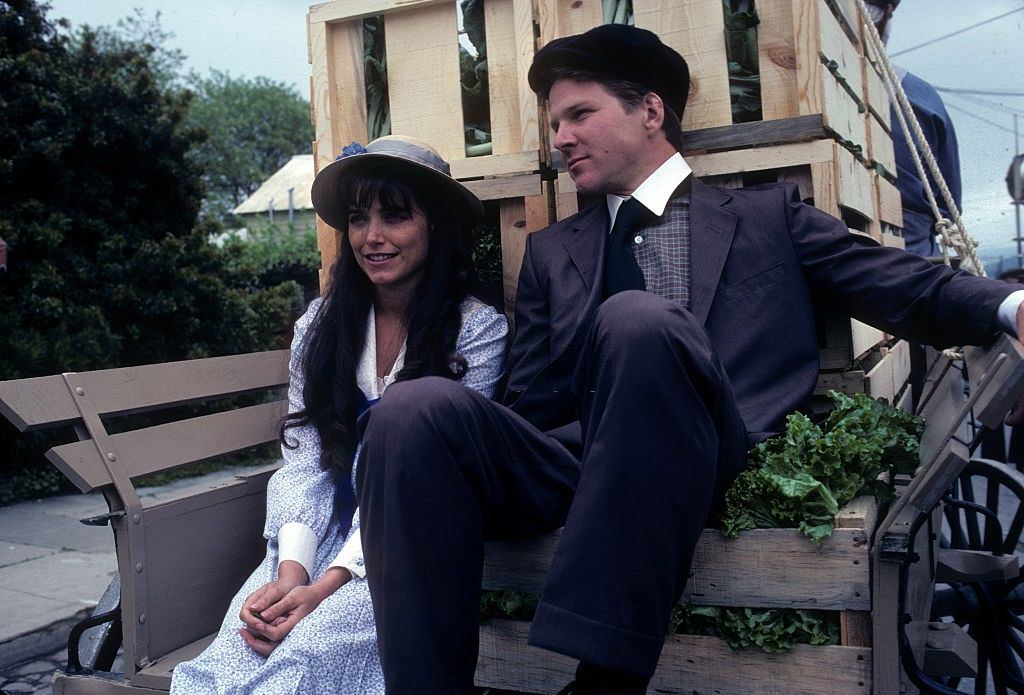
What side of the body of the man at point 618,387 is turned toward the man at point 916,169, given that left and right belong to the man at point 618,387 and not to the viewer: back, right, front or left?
back

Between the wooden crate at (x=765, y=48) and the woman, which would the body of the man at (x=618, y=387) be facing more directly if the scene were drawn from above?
the woman

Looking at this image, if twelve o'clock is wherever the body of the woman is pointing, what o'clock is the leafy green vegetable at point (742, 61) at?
The leafy green vegetable is roughly at 8 o'clock from the woman.

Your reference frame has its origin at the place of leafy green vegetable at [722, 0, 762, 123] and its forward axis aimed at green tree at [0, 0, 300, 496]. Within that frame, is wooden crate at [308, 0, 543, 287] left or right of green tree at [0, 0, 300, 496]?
left

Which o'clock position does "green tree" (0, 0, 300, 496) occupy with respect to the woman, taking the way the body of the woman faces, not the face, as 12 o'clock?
The green tree is roughly at 4 o'clock from the woman.

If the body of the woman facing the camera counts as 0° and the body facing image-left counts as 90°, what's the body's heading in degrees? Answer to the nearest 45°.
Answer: approximately 45°

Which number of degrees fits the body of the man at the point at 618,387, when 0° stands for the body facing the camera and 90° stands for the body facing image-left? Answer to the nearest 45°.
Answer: approximately 45°

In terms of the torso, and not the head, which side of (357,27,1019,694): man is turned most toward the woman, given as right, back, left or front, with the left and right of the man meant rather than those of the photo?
right

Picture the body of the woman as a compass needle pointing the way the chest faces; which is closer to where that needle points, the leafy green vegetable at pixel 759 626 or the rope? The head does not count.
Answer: the leafy green vegetable
